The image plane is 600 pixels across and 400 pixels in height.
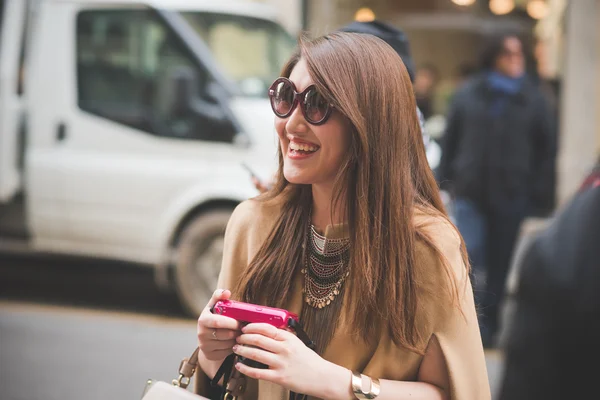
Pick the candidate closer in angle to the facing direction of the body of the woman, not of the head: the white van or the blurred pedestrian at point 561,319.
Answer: the blurred pedestrian

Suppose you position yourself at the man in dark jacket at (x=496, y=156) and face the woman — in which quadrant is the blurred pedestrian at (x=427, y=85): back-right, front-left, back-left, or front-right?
back-right

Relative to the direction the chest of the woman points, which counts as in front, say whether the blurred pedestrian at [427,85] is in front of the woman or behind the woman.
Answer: behind

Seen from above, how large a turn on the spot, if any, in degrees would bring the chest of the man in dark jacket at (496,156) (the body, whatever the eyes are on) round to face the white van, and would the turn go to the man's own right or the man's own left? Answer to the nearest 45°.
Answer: approximately 90° to the man's own right

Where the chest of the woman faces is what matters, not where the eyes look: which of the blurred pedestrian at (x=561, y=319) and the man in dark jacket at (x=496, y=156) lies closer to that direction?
the blurred pedestrian

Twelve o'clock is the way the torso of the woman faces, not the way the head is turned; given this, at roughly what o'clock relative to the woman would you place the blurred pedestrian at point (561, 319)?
The blurred pedestrian is roughly at 10 o'clock from the woman.

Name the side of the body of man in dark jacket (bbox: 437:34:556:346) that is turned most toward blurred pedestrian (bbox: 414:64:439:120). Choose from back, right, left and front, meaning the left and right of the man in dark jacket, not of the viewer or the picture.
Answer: back

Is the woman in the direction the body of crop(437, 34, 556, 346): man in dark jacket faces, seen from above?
yes

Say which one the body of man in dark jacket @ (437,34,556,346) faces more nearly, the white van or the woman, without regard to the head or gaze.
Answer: the woman

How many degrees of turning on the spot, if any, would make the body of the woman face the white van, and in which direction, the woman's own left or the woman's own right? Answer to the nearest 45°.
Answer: approximately 135° to the woman's own right

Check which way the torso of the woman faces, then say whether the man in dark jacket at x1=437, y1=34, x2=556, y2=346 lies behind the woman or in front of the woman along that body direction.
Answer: behind

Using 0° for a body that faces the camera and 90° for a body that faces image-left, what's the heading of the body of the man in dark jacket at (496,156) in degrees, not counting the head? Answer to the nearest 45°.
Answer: approximately 0°
